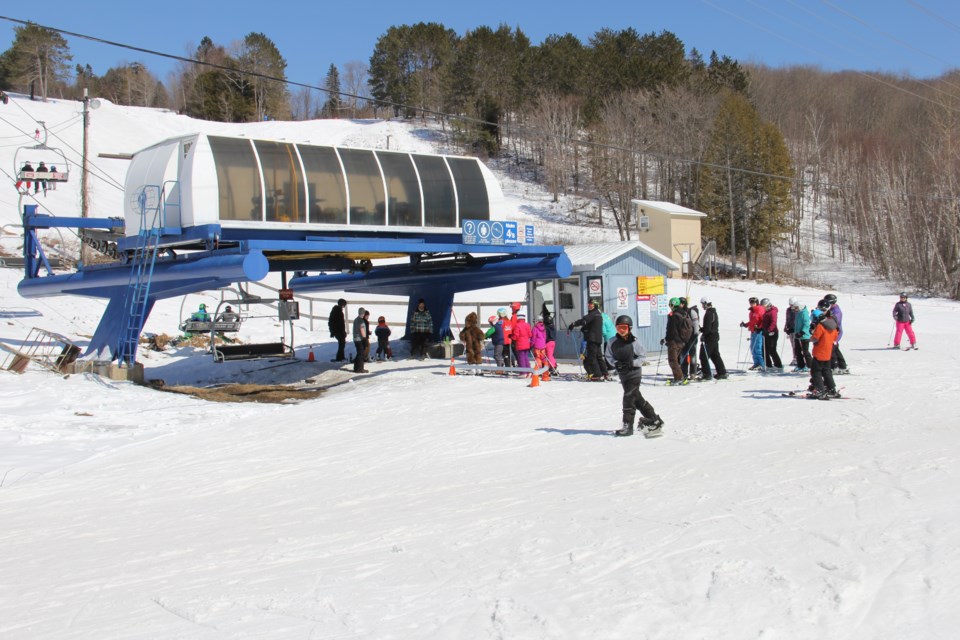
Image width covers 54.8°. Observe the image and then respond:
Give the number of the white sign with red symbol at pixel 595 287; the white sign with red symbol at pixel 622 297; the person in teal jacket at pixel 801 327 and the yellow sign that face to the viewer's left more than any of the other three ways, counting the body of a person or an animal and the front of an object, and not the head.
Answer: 1

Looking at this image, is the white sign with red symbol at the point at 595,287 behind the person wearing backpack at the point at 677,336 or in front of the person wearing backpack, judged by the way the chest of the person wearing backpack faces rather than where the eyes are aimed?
in front

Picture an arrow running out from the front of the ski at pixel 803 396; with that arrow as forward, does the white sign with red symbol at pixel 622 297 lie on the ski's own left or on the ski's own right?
on the ski's own right

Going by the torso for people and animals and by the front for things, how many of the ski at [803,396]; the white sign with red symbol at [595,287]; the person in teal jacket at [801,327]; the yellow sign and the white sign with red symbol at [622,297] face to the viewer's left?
2

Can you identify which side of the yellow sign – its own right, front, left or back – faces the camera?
front

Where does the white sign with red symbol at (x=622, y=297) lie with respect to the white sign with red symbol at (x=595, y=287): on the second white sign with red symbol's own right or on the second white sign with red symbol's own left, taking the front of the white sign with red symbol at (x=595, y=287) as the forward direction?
on the second white sign with red symbol's own left

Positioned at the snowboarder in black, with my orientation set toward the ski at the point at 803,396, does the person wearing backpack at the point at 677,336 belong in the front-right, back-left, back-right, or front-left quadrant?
front-left

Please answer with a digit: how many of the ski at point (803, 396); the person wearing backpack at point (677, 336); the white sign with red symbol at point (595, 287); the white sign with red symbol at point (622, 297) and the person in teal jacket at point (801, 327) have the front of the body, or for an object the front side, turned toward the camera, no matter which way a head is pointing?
2

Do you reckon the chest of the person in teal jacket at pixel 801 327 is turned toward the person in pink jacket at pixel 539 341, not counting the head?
yes

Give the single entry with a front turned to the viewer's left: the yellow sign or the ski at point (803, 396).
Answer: the ski

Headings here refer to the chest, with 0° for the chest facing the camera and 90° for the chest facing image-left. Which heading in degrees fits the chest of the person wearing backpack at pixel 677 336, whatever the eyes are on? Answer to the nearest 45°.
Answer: approximately 135°

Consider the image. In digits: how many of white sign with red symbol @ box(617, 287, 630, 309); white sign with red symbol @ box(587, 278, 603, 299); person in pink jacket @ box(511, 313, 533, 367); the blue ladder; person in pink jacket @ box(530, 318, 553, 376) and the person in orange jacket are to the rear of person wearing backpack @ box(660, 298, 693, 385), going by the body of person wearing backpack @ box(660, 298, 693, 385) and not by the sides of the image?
1

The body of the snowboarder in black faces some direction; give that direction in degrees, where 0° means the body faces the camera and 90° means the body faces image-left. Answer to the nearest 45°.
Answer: approximately 45°

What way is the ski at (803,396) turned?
to the viewer's left

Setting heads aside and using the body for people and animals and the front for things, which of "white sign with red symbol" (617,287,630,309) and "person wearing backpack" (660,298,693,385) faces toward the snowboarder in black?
the white sign with red symbol

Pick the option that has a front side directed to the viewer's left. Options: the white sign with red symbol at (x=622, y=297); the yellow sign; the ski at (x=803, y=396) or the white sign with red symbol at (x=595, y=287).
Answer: the ski

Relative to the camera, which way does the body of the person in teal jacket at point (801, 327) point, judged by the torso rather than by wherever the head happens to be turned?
to the viewer's left

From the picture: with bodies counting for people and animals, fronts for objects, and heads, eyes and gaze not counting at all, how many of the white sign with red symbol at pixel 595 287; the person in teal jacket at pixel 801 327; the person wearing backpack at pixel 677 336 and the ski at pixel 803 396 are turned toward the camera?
1

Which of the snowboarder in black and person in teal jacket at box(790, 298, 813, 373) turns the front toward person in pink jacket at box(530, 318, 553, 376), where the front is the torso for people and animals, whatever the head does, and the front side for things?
the person in teal jacket

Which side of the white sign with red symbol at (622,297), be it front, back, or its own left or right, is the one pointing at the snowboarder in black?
front
